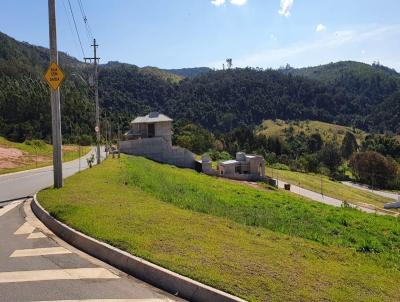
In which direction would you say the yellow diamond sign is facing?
toward the camera

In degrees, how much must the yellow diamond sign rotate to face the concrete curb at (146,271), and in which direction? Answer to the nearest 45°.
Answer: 0° — it already faces it
